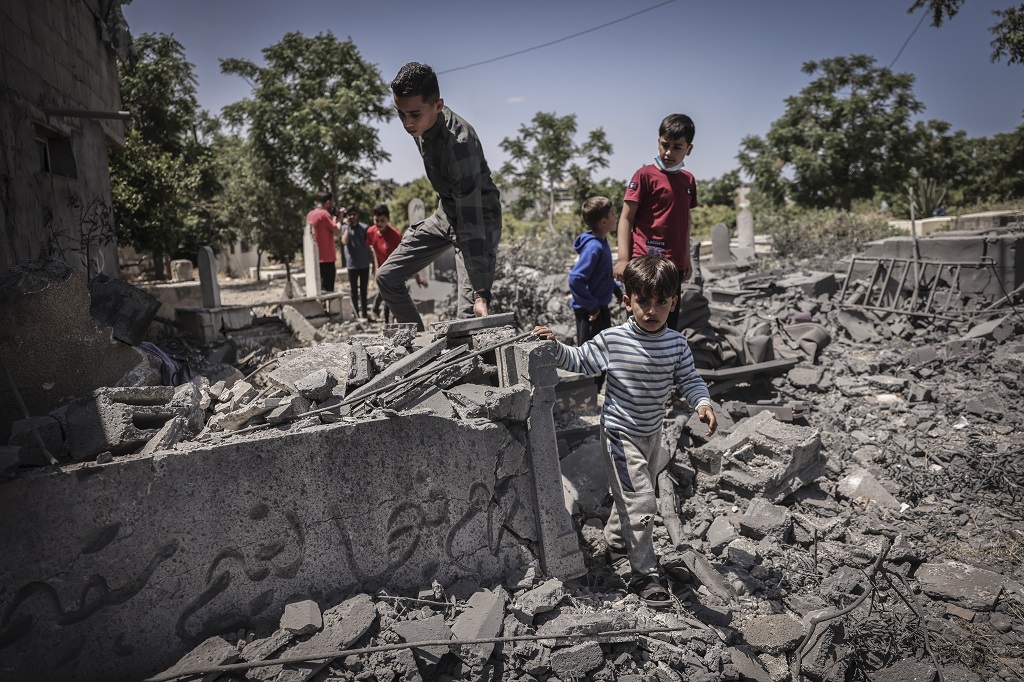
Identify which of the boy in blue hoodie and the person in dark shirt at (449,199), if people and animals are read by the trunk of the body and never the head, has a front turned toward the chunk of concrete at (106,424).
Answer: the person in dark shirt

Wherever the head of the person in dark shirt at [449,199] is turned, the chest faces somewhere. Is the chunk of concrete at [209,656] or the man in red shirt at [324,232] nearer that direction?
the chunk of concrete

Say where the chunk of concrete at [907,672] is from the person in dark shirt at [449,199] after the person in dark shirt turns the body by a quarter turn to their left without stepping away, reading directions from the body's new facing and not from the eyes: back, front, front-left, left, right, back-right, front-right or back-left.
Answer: front

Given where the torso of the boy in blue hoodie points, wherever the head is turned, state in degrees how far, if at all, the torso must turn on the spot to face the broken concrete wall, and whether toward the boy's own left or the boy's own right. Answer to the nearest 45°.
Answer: approximately 45° to the boy's own left

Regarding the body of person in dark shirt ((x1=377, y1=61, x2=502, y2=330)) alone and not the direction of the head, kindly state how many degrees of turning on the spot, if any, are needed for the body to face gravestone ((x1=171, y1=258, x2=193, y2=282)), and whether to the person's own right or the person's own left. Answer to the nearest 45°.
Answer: approximately 90° to the person's own right
